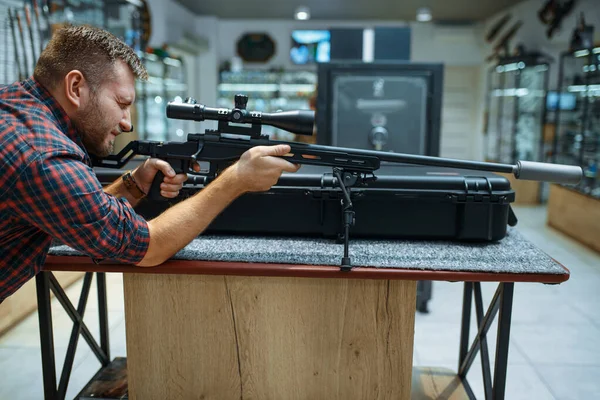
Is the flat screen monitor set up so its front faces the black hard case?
yes

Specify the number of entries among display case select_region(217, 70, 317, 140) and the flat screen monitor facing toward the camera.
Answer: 2

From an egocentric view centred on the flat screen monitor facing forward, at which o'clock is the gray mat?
The gray mat is roughly at 12 o'clock from the flat screen monitor.

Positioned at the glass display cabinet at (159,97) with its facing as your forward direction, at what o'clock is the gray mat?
The gray mat is roughly at 12 o'clock from the glass display cabinet.

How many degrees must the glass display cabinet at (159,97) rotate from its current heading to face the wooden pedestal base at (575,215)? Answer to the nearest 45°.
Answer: approximately 45° to its left

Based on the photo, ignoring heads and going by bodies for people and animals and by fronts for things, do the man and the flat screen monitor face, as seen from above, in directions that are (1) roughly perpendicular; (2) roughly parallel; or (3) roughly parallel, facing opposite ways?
roughly perpendicular

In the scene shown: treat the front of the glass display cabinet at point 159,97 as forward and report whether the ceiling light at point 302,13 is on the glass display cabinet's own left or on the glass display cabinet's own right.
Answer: on the glass display cabinet's own left

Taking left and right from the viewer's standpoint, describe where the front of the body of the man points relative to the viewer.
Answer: facing to the right of the viewer

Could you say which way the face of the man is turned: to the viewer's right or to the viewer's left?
to the viewer's right

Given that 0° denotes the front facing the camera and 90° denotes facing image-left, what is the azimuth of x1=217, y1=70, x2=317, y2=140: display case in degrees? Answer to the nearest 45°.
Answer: approximately 0°

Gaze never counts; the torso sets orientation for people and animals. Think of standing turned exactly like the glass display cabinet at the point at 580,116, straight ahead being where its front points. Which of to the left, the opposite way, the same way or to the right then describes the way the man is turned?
the opposite way
